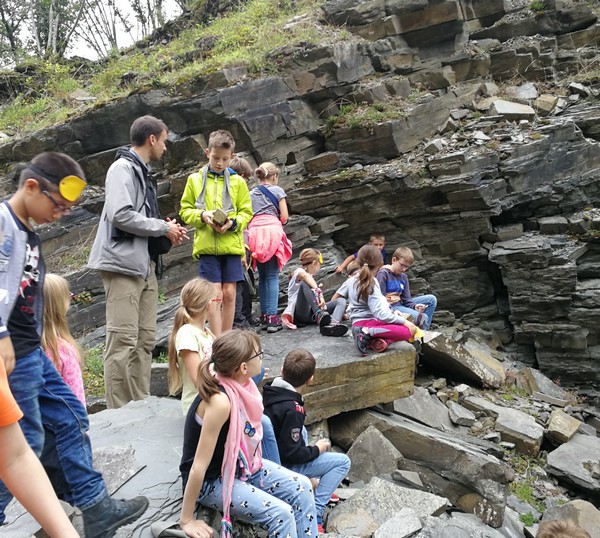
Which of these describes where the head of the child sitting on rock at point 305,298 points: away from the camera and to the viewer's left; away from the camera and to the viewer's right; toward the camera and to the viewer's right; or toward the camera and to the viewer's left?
away from the camera and to the viewer's right

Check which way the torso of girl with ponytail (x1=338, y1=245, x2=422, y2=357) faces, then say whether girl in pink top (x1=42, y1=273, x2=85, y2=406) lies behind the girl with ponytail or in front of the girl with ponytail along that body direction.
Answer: behind

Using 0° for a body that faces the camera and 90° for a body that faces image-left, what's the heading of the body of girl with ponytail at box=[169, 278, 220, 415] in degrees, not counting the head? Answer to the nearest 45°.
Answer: approximately 270°

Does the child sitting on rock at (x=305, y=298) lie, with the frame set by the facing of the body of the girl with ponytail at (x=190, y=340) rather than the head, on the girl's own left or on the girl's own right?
on the girl's own left

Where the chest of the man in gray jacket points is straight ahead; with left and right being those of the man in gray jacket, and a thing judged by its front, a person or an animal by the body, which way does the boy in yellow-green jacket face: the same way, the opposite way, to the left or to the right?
to the right

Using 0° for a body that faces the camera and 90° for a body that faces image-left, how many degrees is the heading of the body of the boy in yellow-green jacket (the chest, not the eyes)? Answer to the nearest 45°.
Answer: approximately 0°

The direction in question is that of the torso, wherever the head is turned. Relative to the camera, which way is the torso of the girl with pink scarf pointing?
to the viewer's right

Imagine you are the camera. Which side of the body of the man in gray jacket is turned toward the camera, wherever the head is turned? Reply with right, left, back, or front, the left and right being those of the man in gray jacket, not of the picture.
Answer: right

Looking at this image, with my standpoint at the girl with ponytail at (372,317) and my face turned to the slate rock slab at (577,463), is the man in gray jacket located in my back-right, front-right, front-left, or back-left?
back-right

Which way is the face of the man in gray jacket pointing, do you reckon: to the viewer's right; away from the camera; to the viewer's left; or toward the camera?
to the viewer's right

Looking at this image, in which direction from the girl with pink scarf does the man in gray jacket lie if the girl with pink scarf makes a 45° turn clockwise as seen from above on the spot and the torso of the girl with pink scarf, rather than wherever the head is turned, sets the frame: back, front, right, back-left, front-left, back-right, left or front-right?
back-left
